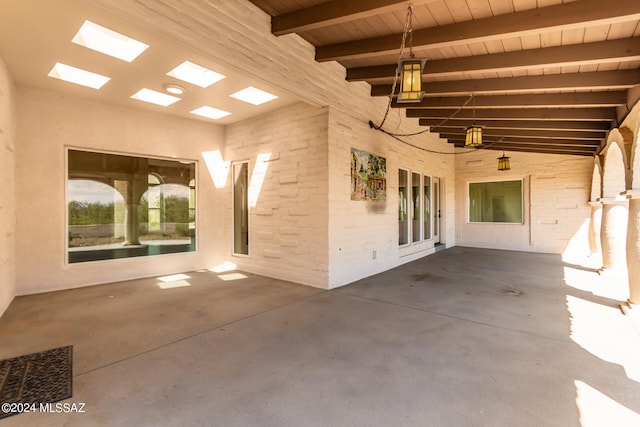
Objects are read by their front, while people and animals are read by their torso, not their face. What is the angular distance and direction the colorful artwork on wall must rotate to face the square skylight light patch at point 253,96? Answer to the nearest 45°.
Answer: approximately 90° to its right

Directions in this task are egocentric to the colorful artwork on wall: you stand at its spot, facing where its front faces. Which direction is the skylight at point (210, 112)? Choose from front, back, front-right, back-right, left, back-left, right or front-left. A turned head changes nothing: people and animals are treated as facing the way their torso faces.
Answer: back-right

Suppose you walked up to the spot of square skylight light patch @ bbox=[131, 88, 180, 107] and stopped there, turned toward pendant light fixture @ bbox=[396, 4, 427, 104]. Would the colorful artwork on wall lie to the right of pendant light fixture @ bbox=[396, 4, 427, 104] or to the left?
left

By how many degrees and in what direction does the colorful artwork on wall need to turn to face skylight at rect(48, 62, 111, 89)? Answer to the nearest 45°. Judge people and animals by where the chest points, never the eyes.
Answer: approximately 90° to its right

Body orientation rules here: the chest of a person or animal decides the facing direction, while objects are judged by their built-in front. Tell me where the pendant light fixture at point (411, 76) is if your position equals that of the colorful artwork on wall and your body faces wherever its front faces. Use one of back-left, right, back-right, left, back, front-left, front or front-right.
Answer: front-right

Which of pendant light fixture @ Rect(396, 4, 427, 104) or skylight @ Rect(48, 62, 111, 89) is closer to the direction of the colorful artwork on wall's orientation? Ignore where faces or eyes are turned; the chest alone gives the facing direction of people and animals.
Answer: the pendant light fixture

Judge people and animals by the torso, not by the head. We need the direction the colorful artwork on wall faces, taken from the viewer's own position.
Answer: facing the viewer and to the right of the viewer

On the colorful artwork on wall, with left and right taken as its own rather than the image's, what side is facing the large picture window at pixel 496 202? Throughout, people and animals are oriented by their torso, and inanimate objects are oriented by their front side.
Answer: left

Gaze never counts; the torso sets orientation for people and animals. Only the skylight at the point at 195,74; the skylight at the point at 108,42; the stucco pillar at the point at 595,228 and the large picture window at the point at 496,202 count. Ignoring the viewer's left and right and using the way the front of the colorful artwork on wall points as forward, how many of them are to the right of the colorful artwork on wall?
2

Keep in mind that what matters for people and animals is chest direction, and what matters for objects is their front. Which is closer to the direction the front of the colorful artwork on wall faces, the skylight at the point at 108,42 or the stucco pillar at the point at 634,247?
the stucco pillar

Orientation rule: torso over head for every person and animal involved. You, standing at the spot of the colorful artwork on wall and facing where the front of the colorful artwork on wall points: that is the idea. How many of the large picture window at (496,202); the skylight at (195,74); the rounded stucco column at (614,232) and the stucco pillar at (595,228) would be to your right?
1

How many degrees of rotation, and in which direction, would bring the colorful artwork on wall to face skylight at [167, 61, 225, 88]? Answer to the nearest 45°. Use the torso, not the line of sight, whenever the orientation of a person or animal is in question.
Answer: approximately 90° to its right
